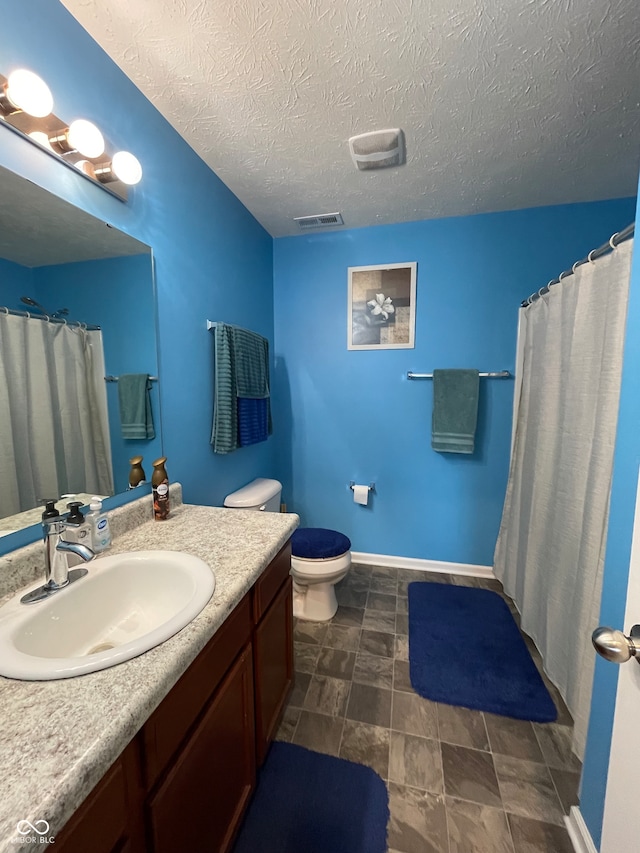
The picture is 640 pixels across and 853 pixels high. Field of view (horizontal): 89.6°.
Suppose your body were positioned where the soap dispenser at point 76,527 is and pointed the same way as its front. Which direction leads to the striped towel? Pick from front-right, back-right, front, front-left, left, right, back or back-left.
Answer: left

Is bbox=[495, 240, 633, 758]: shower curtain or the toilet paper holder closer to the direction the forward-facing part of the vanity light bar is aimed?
the shower curtain

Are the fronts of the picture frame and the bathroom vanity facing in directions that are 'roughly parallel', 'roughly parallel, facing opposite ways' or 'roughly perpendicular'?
roughly perpendicular

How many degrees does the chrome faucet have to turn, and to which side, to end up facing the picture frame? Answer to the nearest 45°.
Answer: approximately 45° to its left

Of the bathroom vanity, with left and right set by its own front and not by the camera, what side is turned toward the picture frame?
left

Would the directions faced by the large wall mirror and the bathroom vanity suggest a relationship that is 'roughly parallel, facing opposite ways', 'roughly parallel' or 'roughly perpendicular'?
roughly parallel

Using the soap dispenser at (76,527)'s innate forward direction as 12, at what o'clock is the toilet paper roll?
The toilet paper roll is roughly at 10 o'clock from the soap dispenser.

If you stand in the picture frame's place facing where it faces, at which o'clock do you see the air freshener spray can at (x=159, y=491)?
The air freshener spray can is roughly at 1 o'clock from the picture frame.

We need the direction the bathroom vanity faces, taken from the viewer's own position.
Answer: facing the viewer and to the right of the viewer

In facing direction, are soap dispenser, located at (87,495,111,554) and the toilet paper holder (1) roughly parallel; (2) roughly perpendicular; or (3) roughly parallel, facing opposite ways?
roughly perpendicular

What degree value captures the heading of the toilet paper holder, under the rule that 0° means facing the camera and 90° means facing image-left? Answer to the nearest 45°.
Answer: approximately 0°

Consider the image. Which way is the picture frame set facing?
toward the camera

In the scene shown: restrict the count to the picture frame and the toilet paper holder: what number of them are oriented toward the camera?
2

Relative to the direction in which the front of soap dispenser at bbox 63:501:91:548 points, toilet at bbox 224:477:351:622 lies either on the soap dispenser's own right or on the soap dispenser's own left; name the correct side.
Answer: on the soap dispenser's own left

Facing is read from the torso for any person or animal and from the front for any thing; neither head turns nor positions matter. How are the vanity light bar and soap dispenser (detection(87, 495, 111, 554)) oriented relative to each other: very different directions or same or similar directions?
same or similar directions
